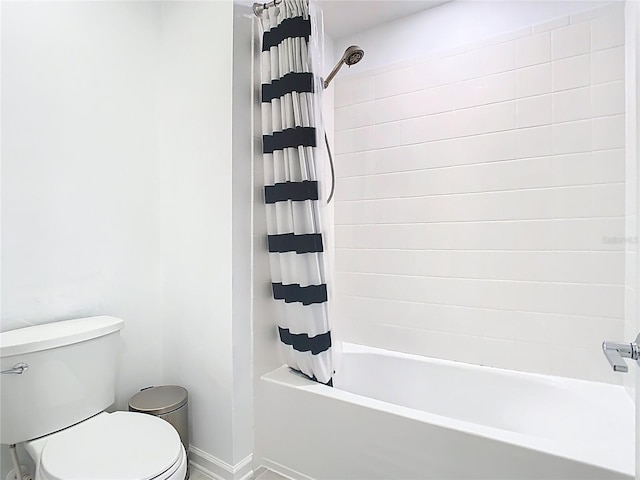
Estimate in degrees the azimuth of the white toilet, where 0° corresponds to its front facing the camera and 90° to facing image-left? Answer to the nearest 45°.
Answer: approximately 315°
